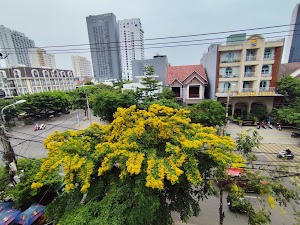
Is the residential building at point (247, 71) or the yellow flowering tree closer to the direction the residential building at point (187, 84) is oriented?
the yellow flowering tree

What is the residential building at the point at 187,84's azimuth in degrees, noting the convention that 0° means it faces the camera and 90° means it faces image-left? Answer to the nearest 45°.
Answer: approximately 0°

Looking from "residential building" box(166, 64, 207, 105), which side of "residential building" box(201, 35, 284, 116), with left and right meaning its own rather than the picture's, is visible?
right

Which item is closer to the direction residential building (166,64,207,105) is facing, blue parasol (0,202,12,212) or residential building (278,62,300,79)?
the blue parasol

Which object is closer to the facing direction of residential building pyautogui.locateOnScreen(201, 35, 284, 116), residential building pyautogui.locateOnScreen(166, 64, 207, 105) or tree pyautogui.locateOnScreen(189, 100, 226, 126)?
the tree

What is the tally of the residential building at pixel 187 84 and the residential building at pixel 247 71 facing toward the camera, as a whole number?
2

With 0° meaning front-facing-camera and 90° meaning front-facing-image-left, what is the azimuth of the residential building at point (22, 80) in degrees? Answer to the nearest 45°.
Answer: approximately 315°

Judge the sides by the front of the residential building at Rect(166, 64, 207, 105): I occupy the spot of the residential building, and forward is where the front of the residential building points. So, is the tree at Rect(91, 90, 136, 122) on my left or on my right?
on my right

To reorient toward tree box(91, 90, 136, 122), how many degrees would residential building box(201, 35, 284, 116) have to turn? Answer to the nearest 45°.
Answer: approximately 45° to its right
